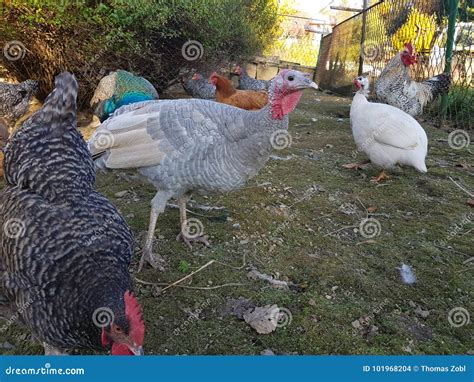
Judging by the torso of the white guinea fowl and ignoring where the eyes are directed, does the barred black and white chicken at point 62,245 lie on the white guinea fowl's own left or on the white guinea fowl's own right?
on the white guinea fowl's own left

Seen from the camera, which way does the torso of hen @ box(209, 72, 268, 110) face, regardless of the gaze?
to the viewer's left

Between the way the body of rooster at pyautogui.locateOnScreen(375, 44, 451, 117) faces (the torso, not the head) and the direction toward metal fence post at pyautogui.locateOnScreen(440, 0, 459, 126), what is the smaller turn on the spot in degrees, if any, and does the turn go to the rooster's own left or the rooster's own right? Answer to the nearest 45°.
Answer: approximately 135° to the rooster's own right

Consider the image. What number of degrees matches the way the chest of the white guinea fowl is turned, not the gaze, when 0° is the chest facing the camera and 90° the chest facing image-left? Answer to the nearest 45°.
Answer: approximately 90°

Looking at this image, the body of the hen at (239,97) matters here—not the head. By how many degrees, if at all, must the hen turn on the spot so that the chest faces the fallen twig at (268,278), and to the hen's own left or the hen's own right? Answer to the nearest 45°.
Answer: approximately 90° to the hen's own left

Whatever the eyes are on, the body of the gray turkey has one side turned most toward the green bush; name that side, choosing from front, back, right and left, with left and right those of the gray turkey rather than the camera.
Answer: left

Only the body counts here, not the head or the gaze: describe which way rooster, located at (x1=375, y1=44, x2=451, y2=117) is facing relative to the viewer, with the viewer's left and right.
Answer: facing to the left of the viewer

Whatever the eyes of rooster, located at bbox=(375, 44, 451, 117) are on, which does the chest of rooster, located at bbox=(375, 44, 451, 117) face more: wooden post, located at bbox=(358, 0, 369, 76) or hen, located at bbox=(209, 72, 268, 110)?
the hen

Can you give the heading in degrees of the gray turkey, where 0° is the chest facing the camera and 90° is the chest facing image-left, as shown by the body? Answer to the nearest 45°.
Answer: approximately 270°
